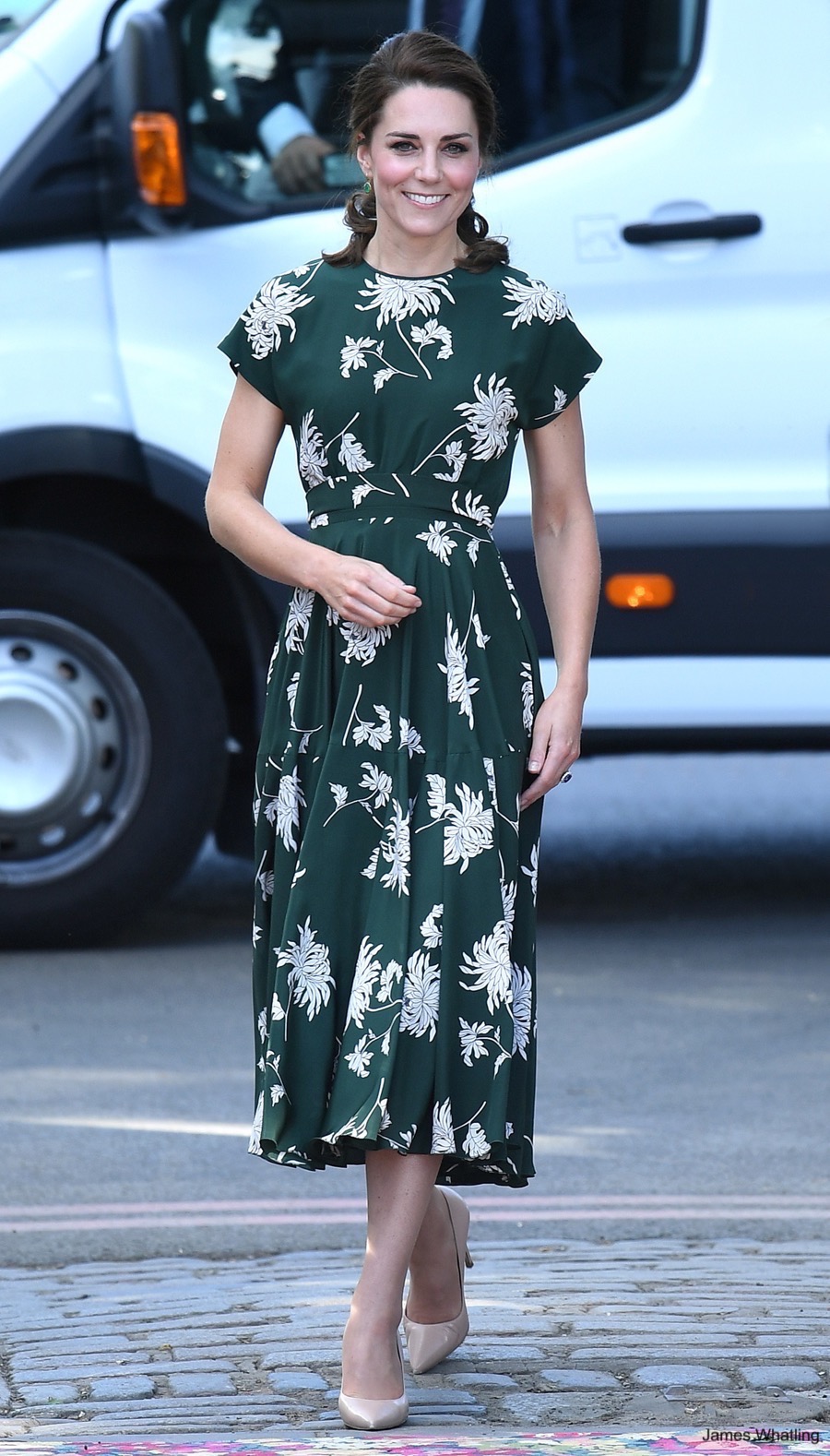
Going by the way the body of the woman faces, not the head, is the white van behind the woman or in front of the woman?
behind

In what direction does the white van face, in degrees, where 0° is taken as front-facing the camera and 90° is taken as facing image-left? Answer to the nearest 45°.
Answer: approximately 90°

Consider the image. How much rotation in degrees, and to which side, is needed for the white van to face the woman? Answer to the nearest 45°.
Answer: approximately 90° to its left

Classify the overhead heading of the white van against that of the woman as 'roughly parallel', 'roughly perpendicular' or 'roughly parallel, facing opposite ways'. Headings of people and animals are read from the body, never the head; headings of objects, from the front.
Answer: roughly perpendicular

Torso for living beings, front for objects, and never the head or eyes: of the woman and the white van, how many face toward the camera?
1

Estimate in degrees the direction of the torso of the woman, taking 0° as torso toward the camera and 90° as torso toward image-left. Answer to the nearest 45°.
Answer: approximately 0°
